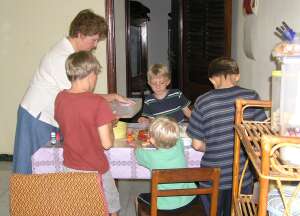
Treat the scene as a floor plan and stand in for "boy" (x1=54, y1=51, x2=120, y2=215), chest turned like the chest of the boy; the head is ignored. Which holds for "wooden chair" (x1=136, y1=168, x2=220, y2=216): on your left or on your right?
on your right

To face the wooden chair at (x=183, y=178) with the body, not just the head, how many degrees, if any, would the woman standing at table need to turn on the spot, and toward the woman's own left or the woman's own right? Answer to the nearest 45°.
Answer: approximately 45° to the woman's own right

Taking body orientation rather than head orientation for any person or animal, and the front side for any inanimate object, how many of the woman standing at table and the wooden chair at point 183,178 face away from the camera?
1

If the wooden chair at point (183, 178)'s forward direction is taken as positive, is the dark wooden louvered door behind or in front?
in front

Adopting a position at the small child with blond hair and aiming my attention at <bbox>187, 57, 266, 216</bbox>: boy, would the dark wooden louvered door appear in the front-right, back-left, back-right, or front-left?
front-left

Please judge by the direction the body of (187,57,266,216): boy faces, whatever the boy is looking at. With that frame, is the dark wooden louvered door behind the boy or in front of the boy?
in front

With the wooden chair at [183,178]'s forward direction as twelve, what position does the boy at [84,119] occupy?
The boy is roughly at 10 o'clock from the wooden chair.

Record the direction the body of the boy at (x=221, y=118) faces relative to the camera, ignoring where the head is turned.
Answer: away from the camera

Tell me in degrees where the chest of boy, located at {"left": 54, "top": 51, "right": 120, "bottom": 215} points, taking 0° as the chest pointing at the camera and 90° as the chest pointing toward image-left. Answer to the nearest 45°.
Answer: approximately 225°

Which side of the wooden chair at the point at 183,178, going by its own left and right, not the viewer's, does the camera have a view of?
back

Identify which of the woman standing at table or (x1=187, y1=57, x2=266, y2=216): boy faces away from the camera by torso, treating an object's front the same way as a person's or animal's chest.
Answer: the boy

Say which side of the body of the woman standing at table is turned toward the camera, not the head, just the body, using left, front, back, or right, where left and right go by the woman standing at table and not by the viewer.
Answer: right

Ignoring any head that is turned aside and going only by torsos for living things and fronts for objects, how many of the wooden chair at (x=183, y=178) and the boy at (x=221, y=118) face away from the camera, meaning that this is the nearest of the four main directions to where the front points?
2
